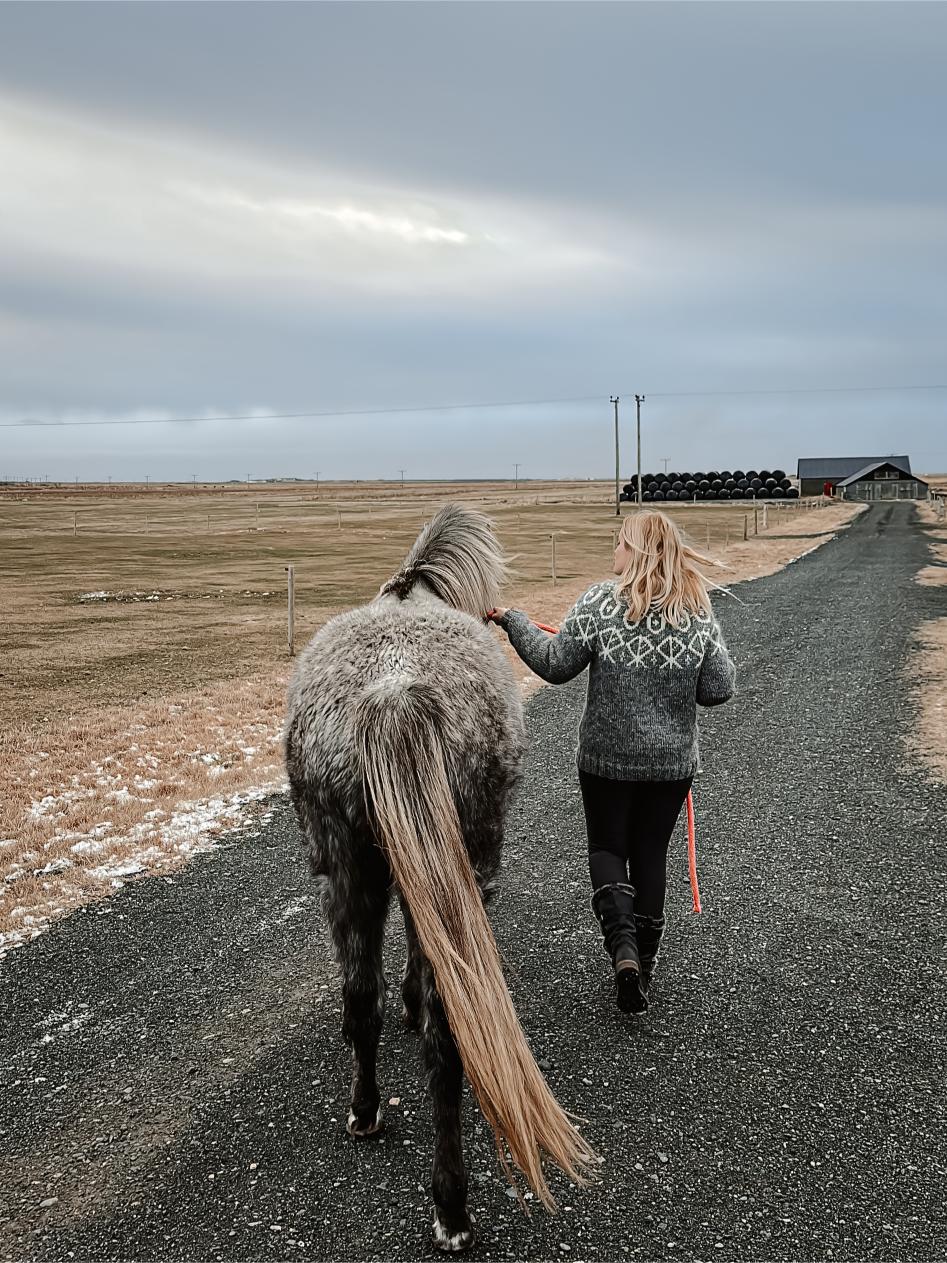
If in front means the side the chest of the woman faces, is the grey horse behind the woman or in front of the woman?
behind

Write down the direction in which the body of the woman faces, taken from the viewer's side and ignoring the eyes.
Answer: away from the camera

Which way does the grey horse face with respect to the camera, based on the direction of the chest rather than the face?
away from the camera

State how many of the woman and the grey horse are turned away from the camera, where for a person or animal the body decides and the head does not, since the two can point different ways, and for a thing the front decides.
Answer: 2

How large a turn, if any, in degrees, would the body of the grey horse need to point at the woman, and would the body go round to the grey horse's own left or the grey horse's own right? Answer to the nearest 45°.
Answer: approximately 45° to the grey horse's own right
